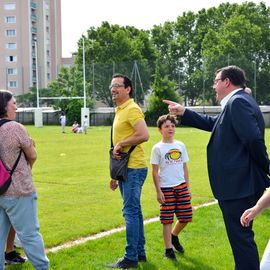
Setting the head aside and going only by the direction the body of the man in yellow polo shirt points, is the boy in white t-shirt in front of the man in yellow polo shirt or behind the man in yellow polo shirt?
behind

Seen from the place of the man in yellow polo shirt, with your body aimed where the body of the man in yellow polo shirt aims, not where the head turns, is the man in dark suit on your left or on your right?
on your left

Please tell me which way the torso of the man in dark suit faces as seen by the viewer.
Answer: to the viewer's left

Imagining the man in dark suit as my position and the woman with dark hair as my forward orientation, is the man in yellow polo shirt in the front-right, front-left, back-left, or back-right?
front-right

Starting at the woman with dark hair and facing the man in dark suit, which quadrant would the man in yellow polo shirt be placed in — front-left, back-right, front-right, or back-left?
front-left

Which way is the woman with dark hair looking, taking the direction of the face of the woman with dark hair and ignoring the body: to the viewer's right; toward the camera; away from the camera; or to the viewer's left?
to the viewer's right

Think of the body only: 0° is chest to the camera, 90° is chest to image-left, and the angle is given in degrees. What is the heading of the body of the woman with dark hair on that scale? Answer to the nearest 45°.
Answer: approximately 225°

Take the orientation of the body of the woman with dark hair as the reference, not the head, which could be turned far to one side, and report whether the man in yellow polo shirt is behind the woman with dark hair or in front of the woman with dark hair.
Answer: in front

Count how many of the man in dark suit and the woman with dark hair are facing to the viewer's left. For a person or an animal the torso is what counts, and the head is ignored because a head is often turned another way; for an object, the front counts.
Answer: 1

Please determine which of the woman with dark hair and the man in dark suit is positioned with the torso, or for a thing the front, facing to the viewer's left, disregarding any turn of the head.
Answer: the man in dark suit

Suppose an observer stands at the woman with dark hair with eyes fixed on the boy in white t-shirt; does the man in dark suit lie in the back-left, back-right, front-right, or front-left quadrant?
front-right

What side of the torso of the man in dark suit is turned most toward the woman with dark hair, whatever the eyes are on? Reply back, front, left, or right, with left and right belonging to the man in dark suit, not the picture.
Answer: front

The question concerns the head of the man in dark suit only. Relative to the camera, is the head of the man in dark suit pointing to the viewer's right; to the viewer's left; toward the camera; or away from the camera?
to the viewer's left

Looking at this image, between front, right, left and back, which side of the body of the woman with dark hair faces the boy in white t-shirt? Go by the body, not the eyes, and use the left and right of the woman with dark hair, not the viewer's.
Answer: front
